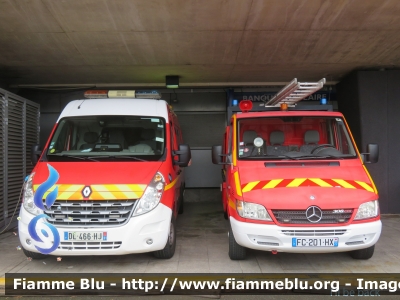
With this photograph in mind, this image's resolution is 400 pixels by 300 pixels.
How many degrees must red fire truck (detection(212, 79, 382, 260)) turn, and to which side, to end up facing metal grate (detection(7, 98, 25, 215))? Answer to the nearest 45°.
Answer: approximately 90° to its right

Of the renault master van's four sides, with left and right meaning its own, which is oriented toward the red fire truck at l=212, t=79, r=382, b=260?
left

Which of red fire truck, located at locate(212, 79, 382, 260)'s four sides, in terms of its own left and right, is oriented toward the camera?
front

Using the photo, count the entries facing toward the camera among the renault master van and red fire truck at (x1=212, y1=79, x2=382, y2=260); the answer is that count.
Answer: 2

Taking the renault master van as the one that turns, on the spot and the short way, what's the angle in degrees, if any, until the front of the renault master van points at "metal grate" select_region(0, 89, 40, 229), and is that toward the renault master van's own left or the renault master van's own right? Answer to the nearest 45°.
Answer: approximately 135° to the renault master van's own right

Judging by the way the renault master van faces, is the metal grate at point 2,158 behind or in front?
behind

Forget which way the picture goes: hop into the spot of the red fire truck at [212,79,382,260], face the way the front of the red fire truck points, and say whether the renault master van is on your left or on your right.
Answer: on your right

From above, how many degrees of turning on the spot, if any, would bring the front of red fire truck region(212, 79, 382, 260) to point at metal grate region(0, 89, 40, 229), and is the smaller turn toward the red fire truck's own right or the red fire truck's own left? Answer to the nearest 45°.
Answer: approximately 90° to the red fire truck's own right

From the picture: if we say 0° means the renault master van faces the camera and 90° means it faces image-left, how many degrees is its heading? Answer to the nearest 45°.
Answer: approximately 0°

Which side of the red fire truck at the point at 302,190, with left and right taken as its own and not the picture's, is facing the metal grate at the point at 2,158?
right

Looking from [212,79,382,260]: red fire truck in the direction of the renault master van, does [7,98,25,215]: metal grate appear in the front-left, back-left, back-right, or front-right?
front-right
